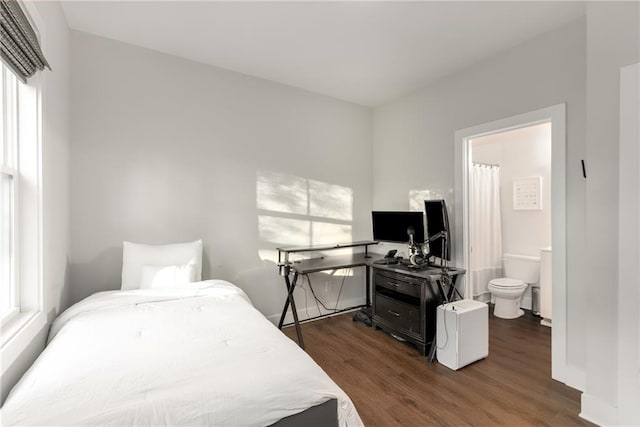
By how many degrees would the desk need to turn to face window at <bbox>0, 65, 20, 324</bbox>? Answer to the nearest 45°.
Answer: approximately 90° to its right

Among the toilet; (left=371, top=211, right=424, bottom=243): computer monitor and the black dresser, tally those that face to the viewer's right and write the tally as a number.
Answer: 0

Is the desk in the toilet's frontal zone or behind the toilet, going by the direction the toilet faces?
frontal zone

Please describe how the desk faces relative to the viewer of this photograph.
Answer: facing the viewer and to the right of the viewer

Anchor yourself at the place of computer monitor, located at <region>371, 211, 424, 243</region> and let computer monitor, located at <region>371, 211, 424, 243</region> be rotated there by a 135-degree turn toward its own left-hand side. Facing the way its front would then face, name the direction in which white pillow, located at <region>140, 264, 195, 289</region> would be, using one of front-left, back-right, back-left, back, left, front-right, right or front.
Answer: back

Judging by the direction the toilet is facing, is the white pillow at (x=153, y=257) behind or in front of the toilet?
in front

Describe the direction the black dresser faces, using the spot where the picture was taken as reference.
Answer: facing the viewer and to the left of the viewer

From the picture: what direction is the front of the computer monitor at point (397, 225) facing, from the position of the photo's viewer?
facing the viewer

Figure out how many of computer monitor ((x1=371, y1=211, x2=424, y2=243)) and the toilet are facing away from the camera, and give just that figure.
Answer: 0

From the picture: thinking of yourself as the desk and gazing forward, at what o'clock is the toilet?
The toilet is roughly at 10 o'clock from the desk.

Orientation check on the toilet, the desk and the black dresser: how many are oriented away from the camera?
0

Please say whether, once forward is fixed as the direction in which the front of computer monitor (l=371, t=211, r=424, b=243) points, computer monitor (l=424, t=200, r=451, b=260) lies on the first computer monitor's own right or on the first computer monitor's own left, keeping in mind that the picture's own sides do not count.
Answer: on the first computer monitor's own left

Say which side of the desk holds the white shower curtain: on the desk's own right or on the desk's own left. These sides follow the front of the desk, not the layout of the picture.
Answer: on the desk's own left
